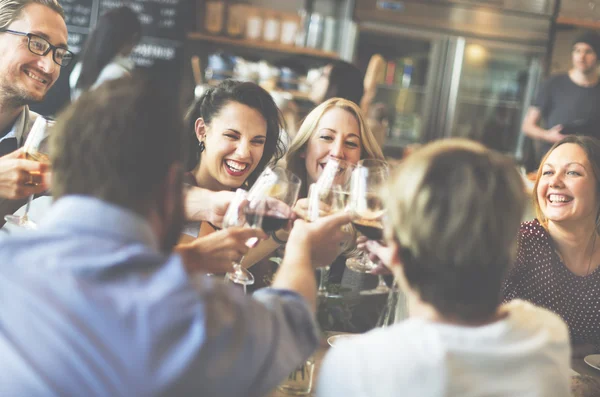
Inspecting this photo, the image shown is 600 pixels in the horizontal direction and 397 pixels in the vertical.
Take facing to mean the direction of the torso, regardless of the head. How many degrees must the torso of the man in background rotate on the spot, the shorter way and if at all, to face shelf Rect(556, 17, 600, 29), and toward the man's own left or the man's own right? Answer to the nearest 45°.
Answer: approximately 180°

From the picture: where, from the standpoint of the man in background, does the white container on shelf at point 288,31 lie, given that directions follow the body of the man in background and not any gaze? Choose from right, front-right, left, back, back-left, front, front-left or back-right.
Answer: right

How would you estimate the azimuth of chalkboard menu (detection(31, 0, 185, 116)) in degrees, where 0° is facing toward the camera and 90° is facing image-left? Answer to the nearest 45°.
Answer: approximately 0°

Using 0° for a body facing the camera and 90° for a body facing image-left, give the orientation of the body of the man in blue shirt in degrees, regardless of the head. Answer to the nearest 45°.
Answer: approximately 225°

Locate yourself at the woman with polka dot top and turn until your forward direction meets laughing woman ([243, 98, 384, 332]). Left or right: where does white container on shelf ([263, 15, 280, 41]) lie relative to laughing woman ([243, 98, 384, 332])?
right

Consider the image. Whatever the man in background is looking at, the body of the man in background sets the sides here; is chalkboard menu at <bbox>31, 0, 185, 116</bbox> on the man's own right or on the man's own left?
on the man's own right

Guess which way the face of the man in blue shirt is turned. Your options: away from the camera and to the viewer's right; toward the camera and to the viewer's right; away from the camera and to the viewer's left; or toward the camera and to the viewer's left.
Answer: away from the camera and to the viewer's right

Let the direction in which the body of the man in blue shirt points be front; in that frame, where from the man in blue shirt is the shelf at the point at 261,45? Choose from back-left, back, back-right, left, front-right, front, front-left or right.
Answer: front-left

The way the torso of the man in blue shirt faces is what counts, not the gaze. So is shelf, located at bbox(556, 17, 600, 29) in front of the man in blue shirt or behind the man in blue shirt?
in front

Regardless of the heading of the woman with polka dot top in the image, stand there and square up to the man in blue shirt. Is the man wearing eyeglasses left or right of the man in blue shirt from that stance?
right

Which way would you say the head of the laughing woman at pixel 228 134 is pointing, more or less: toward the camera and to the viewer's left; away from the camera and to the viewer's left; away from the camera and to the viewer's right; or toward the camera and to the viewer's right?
toward the camera and to the viewer's right

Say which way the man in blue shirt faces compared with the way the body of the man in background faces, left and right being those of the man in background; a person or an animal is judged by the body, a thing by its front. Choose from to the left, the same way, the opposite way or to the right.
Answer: the opposite way

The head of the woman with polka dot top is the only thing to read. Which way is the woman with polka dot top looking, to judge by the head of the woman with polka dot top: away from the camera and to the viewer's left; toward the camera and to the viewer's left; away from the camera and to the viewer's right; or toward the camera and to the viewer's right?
toward the camera and to the viewer's left

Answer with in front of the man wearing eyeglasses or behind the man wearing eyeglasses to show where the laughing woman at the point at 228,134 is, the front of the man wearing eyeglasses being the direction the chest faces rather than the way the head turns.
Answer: in front
